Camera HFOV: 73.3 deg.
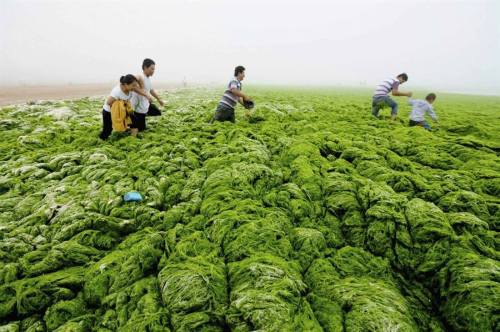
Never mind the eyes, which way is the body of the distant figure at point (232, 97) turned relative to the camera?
to the viewer's right

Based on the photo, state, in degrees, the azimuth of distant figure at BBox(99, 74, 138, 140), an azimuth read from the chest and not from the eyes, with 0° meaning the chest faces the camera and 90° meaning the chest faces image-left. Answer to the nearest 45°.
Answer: approximately 270°

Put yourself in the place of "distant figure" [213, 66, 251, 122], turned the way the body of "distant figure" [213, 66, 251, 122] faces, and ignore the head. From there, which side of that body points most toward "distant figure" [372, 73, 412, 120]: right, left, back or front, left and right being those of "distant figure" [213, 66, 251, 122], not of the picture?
front

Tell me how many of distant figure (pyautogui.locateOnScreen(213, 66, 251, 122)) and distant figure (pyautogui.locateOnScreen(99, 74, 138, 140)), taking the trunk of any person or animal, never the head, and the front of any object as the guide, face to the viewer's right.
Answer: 2

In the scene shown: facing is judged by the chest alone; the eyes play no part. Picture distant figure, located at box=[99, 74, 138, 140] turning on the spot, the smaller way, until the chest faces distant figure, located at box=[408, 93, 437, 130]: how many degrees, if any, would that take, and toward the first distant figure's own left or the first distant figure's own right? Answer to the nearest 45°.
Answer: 0° — they already face them

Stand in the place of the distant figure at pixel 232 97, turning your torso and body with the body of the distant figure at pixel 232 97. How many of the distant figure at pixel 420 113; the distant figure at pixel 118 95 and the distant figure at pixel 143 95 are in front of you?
1

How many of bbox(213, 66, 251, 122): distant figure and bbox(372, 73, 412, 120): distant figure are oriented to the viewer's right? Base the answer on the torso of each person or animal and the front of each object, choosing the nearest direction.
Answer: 2

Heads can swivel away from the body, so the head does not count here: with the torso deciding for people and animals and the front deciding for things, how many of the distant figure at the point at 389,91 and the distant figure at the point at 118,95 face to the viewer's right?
2

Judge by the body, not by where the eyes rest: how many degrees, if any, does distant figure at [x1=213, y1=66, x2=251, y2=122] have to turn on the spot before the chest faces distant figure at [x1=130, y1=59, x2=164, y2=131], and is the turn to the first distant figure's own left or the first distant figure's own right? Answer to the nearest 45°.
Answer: approximately 135° to the first distant figure's own right

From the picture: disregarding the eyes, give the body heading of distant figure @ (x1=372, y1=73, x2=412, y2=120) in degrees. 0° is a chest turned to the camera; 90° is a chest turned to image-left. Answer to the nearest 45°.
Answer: approximately 270°
